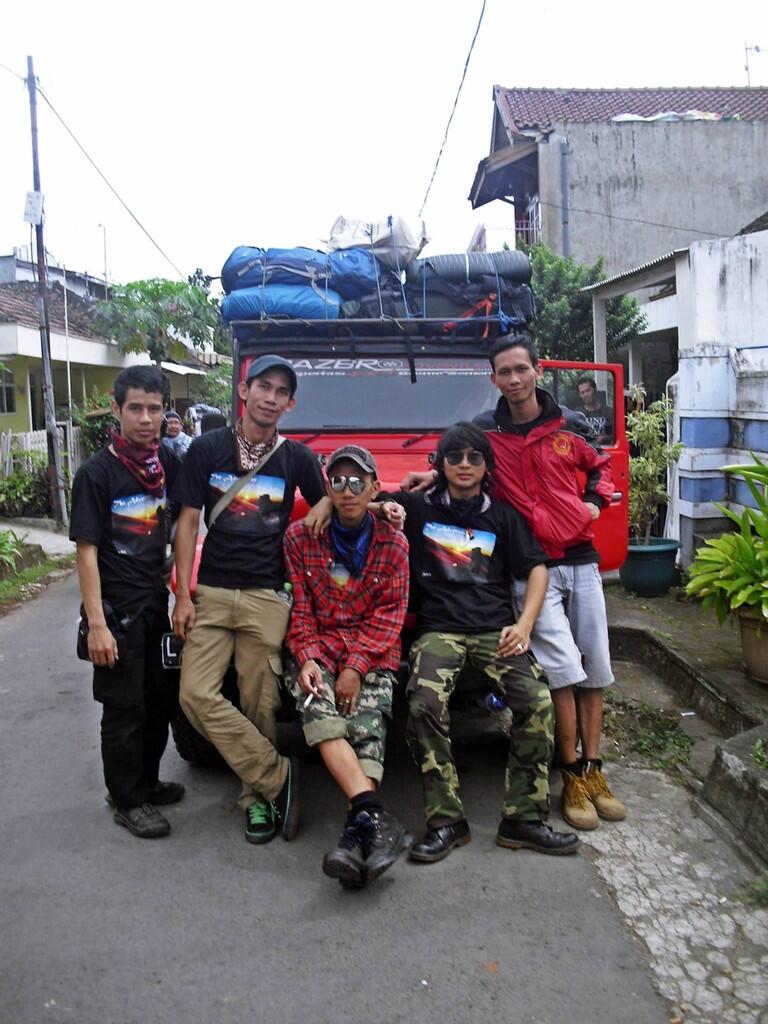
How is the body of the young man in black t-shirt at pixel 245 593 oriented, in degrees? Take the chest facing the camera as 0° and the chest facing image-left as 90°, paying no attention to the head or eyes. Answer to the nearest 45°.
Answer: approximately 0°

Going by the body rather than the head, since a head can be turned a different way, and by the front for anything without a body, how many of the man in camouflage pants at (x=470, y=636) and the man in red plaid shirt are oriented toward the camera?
2

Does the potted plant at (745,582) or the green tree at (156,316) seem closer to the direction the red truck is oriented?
the potted plant

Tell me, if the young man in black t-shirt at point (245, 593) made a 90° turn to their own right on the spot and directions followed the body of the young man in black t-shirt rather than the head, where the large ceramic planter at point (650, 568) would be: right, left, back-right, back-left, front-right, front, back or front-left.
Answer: back-right
